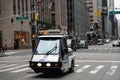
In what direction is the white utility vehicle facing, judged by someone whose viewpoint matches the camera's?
facing the viewer and to the left of the viewer
